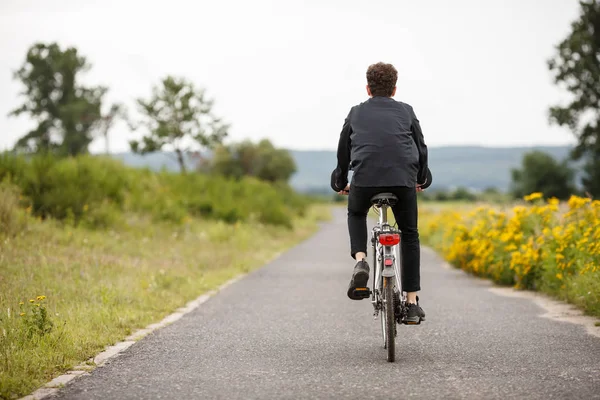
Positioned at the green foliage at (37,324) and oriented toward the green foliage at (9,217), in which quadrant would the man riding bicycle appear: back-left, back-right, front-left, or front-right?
back-right

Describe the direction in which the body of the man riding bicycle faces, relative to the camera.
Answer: away from the camera

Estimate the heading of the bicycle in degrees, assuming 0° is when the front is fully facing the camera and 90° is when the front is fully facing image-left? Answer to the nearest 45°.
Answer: approximately 180°

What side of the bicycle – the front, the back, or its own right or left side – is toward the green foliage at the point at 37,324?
left

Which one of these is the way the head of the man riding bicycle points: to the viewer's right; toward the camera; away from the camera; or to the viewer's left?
away from the camera
